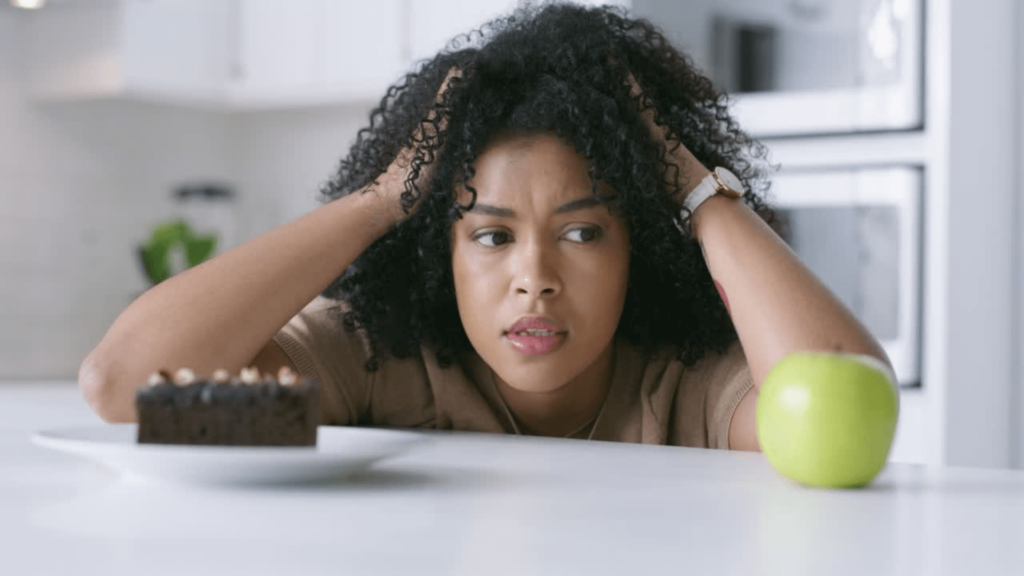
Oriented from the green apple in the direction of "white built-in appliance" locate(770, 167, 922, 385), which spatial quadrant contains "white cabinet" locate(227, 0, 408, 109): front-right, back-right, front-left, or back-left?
front-left

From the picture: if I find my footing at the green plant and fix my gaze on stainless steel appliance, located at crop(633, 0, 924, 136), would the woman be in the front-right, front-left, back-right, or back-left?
front-right

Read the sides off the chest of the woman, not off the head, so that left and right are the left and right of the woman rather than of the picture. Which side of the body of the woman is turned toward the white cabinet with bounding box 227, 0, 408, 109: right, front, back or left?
back

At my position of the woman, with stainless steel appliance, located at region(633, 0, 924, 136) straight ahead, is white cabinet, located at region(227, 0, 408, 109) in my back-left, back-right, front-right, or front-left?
front-left

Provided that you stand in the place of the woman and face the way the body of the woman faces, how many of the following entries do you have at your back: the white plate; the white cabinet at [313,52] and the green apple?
1

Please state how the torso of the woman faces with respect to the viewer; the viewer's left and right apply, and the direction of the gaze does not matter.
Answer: facing the viewer

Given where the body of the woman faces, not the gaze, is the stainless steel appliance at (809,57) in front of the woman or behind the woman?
behind

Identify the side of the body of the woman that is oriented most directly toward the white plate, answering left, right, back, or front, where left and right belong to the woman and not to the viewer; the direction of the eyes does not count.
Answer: front

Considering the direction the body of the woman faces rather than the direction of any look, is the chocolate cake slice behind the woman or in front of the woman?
in front

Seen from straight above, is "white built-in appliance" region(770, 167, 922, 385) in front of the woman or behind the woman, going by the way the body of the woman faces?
behind

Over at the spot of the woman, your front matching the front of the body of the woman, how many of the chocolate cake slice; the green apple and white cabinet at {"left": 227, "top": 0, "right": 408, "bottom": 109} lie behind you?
1
